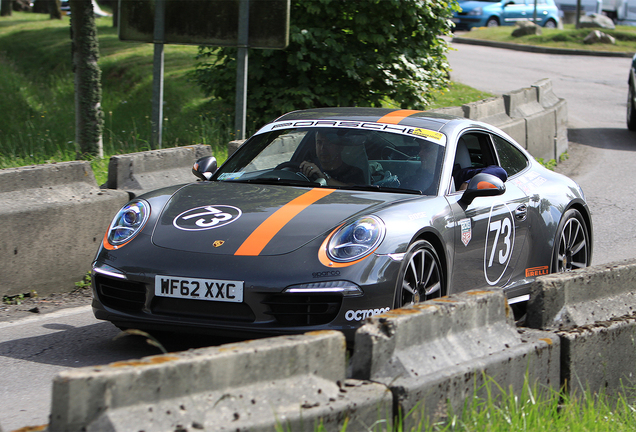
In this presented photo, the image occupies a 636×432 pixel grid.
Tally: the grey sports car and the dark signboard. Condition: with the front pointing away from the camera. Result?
1

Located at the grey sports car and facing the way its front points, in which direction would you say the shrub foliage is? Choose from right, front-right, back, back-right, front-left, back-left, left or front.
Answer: back-right

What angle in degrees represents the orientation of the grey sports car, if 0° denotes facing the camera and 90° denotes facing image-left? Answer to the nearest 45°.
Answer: approximately 45°

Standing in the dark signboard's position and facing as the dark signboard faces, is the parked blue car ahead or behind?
ahead

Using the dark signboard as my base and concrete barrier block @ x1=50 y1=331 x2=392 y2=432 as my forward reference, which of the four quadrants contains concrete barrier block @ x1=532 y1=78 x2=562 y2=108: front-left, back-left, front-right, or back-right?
back-left

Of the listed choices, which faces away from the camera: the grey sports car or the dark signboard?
the dark signboard

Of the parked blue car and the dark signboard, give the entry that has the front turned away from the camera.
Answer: the dark signboard

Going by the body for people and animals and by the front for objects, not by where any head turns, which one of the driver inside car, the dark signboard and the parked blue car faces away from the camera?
the dark signboard

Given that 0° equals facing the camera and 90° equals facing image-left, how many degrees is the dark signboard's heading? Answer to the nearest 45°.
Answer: approximately 180°
